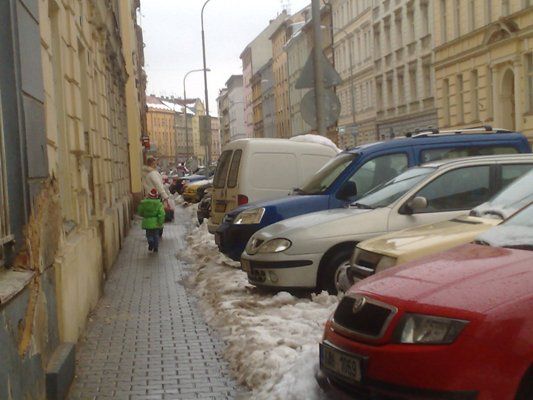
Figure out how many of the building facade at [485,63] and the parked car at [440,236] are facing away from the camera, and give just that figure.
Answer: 0

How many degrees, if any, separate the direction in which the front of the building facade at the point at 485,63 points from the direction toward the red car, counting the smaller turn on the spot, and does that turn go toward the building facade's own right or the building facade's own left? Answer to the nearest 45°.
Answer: approximately 45° to the building facade's own left

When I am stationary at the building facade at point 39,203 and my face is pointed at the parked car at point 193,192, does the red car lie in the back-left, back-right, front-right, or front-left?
back-right

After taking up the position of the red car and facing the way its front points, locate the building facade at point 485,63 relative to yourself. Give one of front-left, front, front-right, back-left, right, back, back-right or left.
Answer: back-right

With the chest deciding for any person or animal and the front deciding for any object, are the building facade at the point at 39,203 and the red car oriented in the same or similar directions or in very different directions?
very different directions

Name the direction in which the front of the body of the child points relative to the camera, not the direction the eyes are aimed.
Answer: away from the camera

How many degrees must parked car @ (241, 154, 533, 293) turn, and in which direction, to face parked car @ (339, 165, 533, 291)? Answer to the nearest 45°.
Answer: approximately 45° to its left

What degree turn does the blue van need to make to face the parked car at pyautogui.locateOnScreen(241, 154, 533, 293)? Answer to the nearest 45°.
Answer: approximately 45° to its left
